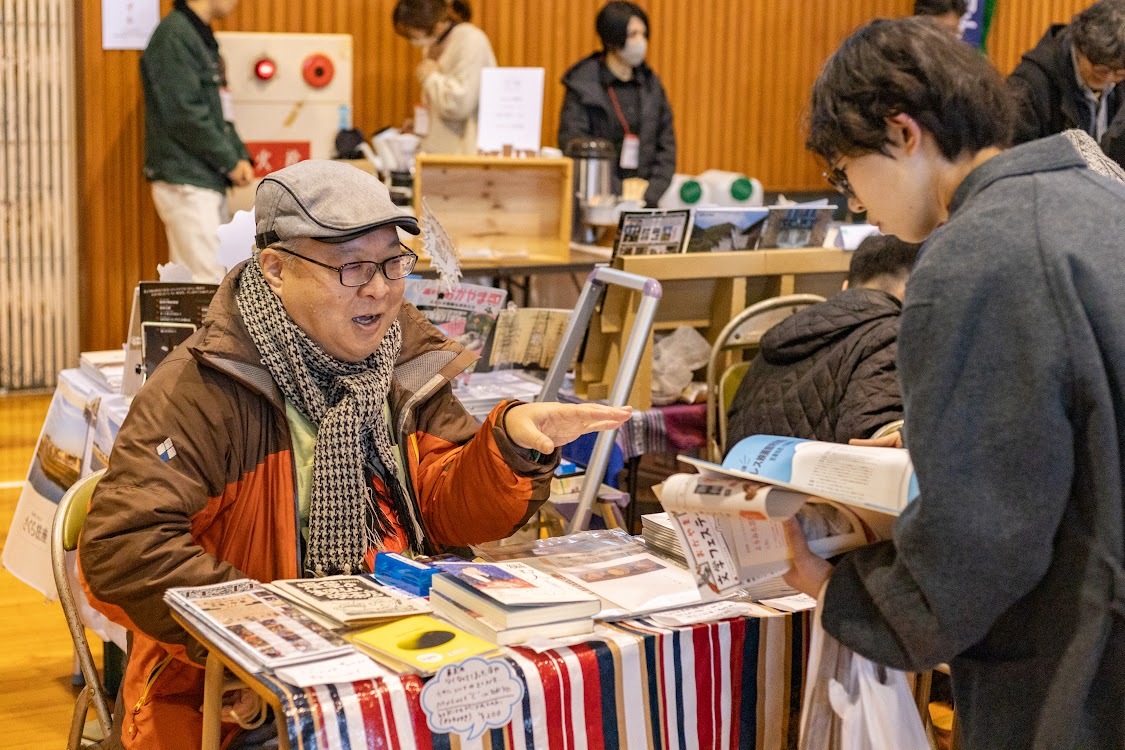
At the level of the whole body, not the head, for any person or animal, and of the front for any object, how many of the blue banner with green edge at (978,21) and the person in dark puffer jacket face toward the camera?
1

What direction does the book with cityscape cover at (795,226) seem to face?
toward the camera

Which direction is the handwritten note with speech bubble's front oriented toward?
toward the camera

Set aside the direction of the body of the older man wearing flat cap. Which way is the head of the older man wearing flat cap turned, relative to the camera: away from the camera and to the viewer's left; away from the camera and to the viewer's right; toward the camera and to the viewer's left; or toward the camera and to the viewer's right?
toward the camera and to the viewer's right

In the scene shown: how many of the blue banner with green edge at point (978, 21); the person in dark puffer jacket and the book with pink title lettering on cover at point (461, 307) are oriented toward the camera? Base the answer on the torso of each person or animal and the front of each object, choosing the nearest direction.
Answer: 2

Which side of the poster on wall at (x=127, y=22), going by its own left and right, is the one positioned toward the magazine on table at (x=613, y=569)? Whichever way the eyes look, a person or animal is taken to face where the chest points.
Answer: front

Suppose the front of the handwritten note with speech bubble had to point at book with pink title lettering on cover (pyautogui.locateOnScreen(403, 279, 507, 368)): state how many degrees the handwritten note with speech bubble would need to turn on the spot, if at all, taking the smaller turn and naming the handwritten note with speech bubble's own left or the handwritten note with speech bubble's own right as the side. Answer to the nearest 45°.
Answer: approximately 180°

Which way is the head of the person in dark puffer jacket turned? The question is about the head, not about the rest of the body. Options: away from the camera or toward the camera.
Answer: away from the camera

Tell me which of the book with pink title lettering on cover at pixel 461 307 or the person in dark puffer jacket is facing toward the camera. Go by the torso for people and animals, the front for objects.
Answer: the book with pink title lettering on cover

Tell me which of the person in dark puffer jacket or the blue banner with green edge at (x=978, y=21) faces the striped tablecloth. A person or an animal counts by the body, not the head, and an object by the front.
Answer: the blue banner with green edge

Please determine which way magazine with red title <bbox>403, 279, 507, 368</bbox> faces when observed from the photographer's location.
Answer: facing the viewer

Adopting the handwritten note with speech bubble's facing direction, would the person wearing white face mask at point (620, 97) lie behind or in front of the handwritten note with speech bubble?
behind

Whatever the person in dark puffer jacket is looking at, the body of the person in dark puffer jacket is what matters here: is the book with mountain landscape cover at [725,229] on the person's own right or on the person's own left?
on the person's own left

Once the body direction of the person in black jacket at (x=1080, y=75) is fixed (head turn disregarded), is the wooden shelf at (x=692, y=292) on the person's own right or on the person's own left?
on the person's own right

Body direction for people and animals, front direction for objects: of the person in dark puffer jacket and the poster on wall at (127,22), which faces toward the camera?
the poster on wall
